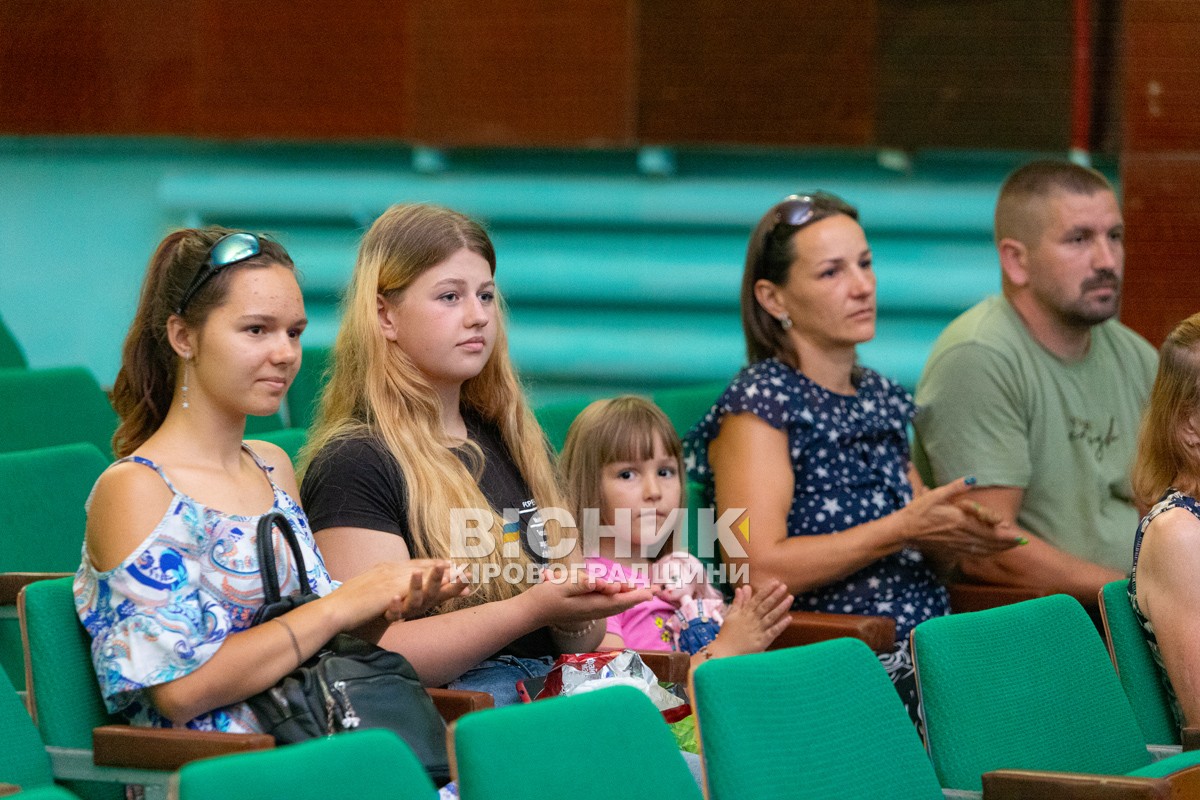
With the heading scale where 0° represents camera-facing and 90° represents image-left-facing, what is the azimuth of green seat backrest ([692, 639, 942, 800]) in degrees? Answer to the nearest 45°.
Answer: approximately 315°

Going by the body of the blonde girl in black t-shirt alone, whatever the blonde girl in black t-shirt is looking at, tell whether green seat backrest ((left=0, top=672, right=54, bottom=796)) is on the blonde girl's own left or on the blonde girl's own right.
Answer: on the blonde girl's own right

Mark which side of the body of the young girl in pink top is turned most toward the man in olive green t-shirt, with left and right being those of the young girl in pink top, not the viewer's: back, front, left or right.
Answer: left

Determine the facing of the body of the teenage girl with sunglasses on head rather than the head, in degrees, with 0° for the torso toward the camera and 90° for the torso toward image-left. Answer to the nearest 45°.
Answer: approximately 315°

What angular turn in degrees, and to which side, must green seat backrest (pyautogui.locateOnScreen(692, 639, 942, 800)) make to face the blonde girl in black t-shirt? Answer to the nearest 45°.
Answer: approximately 180°

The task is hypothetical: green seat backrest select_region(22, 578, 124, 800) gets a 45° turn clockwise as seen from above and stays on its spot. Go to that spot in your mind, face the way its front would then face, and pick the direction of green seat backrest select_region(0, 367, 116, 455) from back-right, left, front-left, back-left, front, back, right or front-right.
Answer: back

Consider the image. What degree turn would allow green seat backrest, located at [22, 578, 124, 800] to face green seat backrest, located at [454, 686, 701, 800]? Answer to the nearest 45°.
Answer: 0° — it already faces it

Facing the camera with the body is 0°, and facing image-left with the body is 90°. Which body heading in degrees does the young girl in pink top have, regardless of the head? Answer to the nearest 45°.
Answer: approximately 315°

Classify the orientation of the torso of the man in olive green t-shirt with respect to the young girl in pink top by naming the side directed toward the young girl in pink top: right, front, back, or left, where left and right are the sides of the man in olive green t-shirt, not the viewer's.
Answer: right

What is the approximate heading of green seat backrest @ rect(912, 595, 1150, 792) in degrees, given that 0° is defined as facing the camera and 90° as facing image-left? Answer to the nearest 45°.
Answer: approximately 315°

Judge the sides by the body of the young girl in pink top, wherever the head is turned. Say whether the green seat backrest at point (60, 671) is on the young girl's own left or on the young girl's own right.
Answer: on the young girl's own right
